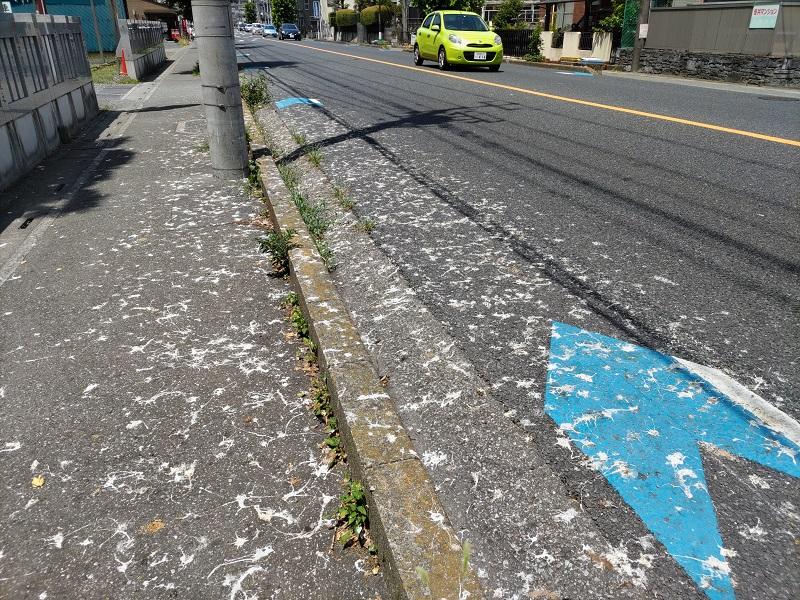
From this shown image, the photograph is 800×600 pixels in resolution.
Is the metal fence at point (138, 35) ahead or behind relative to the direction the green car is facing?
behind

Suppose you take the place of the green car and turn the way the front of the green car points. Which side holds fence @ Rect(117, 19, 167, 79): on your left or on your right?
on your right

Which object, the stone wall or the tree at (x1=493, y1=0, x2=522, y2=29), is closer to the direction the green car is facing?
the stone wall

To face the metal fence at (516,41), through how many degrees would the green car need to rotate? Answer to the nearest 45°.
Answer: approximately 135° to its left

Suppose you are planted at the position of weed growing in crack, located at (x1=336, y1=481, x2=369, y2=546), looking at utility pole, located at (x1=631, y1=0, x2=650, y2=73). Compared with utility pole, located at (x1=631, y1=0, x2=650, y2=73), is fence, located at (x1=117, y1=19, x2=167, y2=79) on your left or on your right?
left

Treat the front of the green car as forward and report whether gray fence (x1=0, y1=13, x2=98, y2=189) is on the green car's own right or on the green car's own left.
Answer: on the green car's own right

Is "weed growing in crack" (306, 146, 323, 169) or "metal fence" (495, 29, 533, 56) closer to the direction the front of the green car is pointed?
the weed growing in crack

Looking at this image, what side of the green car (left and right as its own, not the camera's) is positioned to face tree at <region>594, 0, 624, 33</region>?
left

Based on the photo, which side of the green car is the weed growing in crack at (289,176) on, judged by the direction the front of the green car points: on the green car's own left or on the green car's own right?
on the green car's own right

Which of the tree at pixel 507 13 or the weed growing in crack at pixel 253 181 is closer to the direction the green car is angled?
the weed growing in crack

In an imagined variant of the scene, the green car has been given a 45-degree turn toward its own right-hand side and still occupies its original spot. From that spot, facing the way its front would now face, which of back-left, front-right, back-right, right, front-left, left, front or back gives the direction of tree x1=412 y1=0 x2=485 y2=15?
back

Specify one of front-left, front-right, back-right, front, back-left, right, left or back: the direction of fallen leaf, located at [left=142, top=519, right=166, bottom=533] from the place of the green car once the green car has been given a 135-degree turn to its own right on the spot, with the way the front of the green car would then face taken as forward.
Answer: left

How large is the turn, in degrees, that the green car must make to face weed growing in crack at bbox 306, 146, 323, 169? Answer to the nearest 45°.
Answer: approximately 45° to its right
